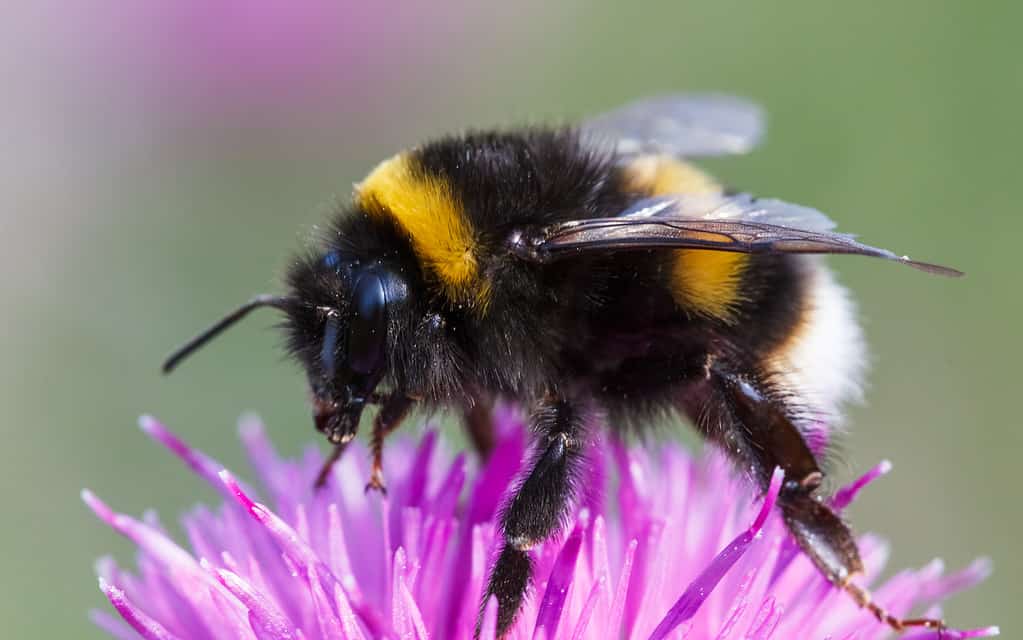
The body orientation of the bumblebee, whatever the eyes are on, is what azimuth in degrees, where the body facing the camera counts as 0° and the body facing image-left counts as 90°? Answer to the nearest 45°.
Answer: approximately 90°
